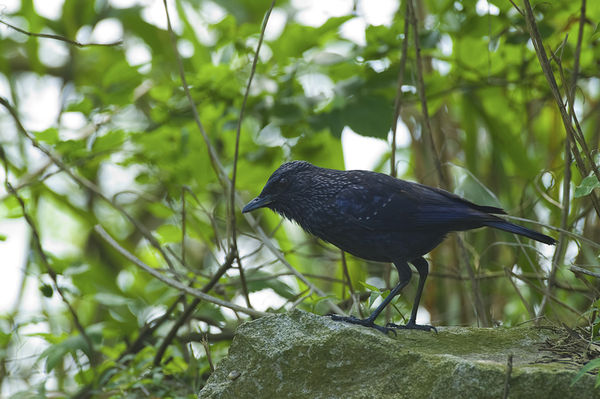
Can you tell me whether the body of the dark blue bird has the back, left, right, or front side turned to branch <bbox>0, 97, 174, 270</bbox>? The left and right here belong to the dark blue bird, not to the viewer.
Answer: front

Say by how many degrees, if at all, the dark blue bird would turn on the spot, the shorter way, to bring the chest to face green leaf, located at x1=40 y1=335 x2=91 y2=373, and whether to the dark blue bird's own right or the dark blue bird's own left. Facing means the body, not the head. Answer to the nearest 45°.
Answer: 0° — it already faces it

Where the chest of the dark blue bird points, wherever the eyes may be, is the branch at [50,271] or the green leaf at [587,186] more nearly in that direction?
the branch

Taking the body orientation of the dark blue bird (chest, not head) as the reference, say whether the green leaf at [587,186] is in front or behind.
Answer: behind

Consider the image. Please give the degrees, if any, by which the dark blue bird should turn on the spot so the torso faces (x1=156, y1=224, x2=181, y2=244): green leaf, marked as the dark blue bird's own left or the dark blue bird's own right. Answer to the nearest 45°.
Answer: approximately 45° to the dark blue bird's own right

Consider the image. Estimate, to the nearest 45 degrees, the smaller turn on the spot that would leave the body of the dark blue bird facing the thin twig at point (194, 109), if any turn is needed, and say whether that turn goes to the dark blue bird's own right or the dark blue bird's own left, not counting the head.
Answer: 0° — it already faces it

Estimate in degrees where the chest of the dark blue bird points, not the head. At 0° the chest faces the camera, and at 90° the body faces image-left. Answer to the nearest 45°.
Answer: approximately 90°

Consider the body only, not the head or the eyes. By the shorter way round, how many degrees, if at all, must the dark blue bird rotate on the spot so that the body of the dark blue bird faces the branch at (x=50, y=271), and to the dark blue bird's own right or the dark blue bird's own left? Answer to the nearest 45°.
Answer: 0° — it already faces it

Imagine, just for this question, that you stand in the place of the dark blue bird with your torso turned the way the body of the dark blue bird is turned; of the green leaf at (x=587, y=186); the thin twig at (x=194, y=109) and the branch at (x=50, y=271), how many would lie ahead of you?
2
